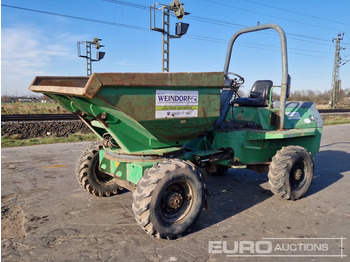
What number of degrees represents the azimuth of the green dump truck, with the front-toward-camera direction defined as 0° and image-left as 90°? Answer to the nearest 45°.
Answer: approximately 45°
